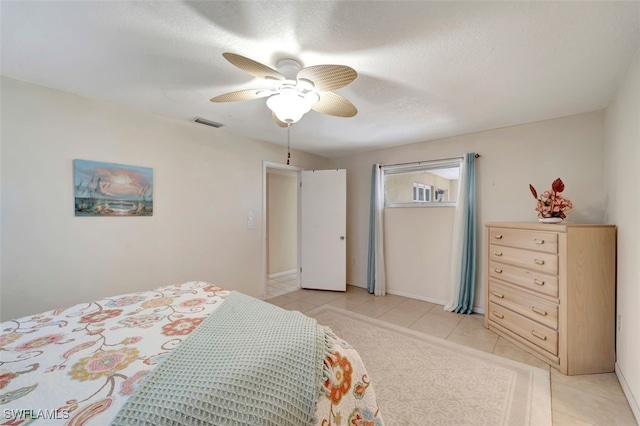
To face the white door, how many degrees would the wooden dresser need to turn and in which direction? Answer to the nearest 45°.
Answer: approximately 45° to its right

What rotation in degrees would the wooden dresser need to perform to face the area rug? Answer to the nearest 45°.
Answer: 0° — it already faces it

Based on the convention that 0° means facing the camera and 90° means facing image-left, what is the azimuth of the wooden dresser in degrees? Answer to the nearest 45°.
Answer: approximately 45°

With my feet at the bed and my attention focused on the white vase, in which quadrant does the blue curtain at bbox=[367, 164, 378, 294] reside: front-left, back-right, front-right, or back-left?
front-left

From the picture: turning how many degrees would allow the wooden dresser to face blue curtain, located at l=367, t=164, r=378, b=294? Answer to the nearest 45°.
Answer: approximately 45° to its right

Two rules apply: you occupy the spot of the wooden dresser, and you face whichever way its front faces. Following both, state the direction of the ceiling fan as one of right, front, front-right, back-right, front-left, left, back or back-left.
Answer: front

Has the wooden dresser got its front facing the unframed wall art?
yes

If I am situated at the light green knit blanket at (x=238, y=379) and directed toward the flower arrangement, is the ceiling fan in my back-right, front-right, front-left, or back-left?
front-left

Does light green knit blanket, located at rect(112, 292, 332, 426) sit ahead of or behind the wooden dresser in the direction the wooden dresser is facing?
ahead
